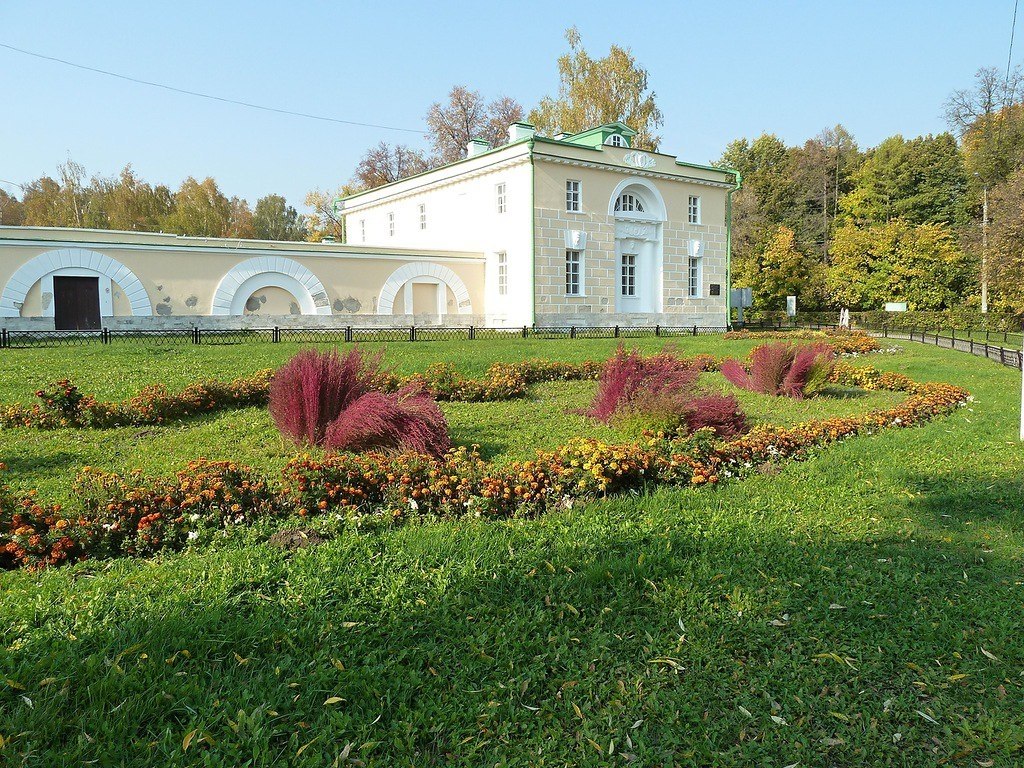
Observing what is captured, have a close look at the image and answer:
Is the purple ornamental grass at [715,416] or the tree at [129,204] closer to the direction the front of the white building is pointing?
the purple ornamental grass

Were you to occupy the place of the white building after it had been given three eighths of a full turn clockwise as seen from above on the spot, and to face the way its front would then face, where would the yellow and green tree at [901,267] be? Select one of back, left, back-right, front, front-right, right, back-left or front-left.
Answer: back-right

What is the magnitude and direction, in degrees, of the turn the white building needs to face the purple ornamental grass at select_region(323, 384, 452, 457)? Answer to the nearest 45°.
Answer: approximately 45° to its right

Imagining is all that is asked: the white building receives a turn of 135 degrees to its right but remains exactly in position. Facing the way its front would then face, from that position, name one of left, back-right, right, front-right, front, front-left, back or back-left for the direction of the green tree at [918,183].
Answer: back-right

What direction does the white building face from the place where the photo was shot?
facing the viewer and to the right of the viewer

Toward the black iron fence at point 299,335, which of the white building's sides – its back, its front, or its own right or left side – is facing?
right

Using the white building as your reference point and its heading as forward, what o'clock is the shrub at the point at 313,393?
The shrub is roughly at 2 o'clock from the white building.

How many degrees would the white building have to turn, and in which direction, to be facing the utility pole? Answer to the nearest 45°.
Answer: approximately 90° to its left

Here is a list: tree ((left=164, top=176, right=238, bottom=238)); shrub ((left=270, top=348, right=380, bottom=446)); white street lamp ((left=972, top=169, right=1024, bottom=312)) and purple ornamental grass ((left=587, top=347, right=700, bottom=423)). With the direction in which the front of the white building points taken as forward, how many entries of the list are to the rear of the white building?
1

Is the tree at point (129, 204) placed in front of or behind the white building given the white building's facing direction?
behind

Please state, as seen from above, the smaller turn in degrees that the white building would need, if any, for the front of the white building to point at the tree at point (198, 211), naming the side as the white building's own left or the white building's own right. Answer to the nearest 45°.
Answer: approximately 180°

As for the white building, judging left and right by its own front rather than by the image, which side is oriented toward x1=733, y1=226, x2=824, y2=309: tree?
left

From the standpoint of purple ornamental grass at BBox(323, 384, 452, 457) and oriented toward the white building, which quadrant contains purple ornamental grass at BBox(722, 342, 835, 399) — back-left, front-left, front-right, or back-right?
front-right

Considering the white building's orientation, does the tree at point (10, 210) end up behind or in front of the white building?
behind
